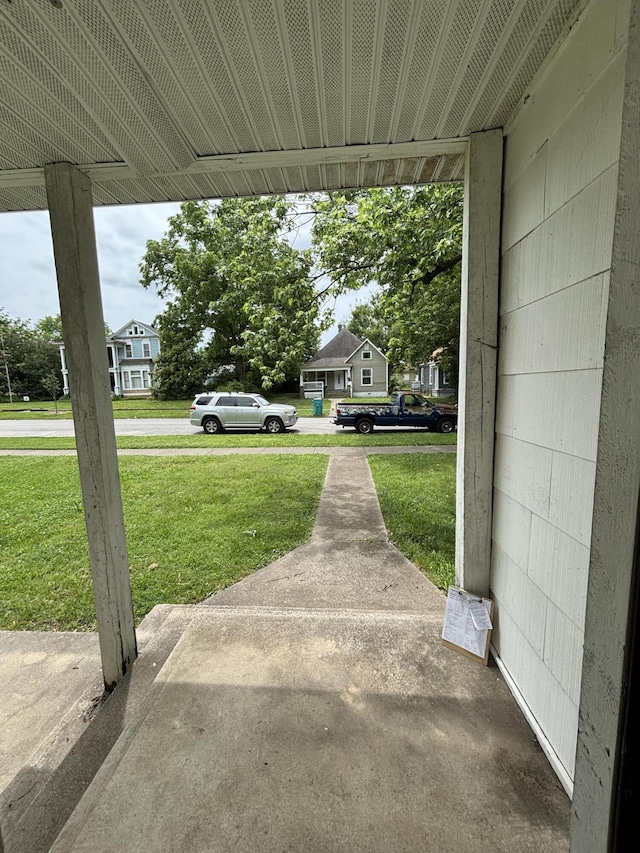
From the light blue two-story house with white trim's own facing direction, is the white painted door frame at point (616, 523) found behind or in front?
in front

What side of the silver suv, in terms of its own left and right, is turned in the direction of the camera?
right

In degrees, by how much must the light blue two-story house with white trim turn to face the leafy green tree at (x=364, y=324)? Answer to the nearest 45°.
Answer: approximately 90° to its left

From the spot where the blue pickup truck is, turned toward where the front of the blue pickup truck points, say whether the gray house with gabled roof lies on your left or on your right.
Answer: on your left

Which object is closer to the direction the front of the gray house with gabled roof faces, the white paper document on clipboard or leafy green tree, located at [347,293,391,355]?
the white paper document on clipboard

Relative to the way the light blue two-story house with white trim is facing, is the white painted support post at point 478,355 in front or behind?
in front

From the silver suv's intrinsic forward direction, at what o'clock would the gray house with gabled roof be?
The gray house with gabled roof is roughly at 10 o'clock from the silver suv.

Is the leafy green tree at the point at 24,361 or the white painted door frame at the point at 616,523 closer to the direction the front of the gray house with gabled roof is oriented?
the white painted door frame

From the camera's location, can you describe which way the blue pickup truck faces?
facing to the right of the viewer

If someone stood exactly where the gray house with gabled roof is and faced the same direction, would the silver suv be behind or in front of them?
in front

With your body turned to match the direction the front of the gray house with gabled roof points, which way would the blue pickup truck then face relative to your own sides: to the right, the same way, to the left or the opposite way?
to the left

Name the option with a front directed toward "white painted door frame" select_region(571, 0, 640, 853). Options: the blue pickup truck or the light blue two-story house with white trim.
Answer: the light blue two-story house with white trim

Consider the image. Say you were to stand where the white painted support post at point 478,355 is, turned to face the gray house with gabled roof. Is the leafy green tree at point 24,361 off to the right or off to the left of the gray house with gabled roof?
left

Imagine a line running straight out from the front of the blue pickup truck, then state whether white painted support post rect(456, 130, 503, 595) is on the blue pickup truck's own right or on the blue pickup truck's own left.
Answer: on the blue pickup truck's own right
